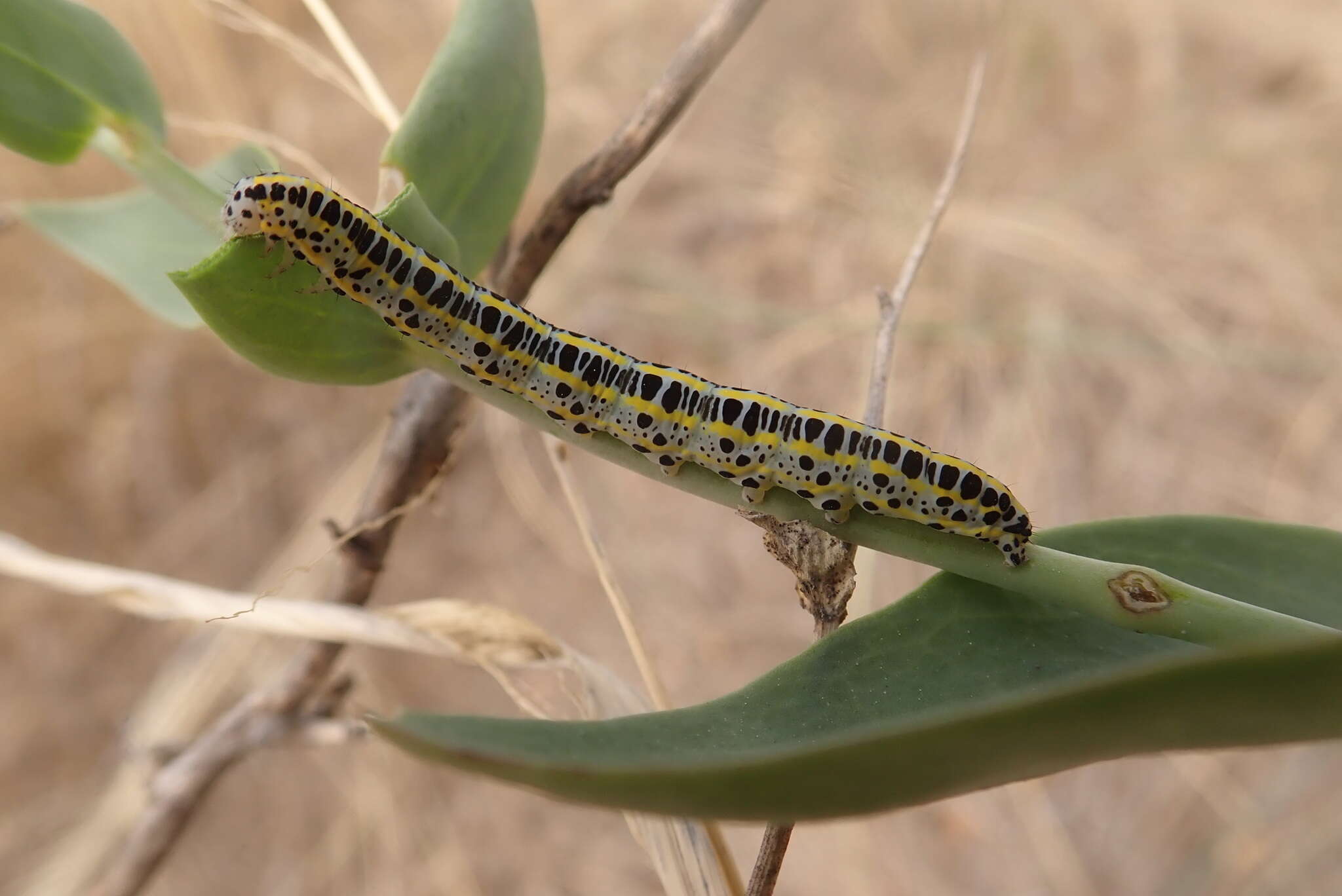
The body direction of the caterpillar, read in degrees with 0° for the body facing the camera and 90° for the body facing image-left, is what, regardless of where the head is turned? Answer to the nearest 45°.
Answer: approximately 90°

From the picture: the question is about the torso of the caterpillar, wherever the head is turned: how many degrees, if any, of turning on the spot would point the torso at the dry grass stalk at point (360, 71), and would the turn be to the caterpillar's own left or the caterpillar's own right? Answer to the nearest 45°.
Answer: approximately 45° to the caterpillar's own right
